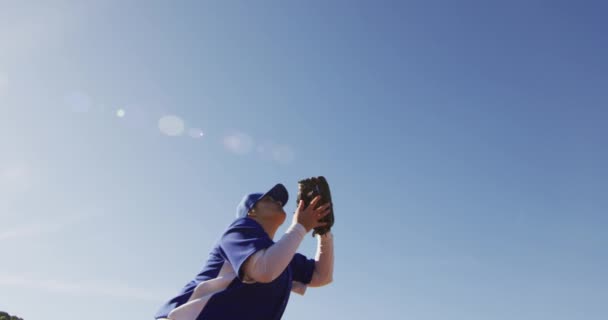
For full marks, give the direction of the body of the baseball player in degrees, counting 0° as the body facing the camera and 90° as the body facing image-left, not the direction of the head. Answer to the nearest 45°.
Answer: approximately 315°

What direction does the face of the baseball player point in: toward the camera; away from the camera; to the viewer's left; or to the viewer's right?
to the viewer's right
